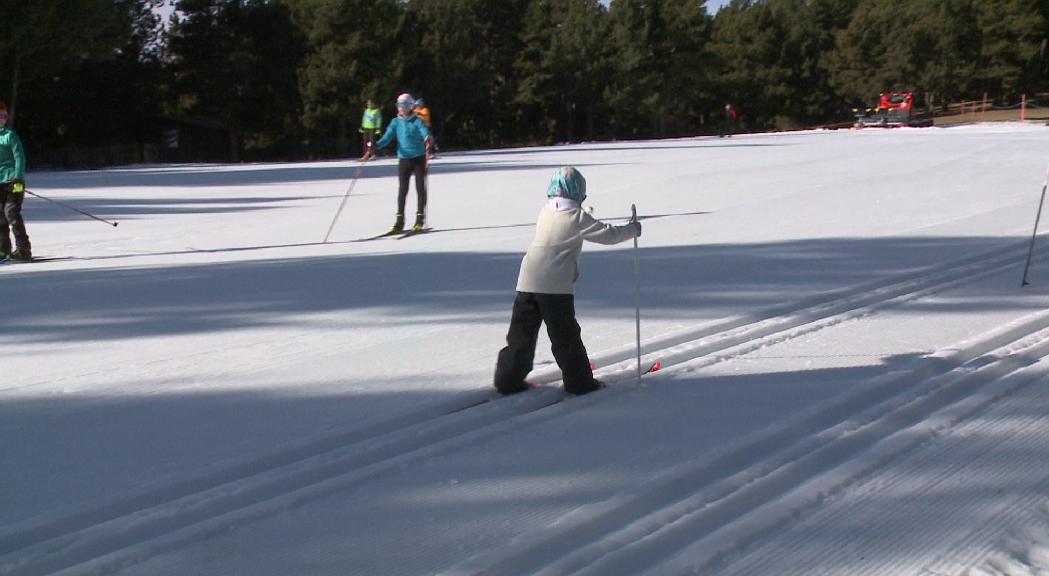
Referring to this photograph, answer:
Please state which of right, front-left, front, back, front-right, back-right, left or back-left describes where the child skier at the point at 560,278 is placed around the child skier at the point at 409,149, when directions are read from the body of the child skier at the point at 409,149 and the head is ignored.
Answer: front-left

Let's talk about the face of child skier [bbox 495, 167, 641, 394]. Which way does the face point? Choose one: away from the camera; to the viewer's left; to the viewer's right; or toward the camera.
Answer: away from the camera

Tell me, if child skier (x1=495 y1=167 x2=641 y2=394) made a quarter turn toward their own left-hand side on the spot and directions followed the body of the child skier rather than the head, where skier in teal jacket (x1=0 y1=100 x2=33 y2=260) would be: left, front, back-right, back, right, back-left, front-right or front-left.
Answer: front

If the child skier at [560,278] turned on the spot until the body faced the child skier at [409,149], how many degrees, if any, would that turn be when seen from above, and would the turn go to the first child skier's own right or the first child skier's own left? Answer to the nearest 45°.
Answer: approximately 45° to the first child skier's own left

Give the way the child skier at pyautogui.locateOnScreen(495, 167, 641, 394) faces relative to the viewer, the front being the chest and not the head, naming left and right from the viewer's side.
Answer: facing away from the viewer and to the right of the viewer

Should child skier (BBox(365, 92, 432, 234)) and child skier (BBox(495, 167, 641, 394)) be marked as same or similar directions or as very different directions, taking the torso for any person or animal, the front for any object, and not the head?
very different directions
